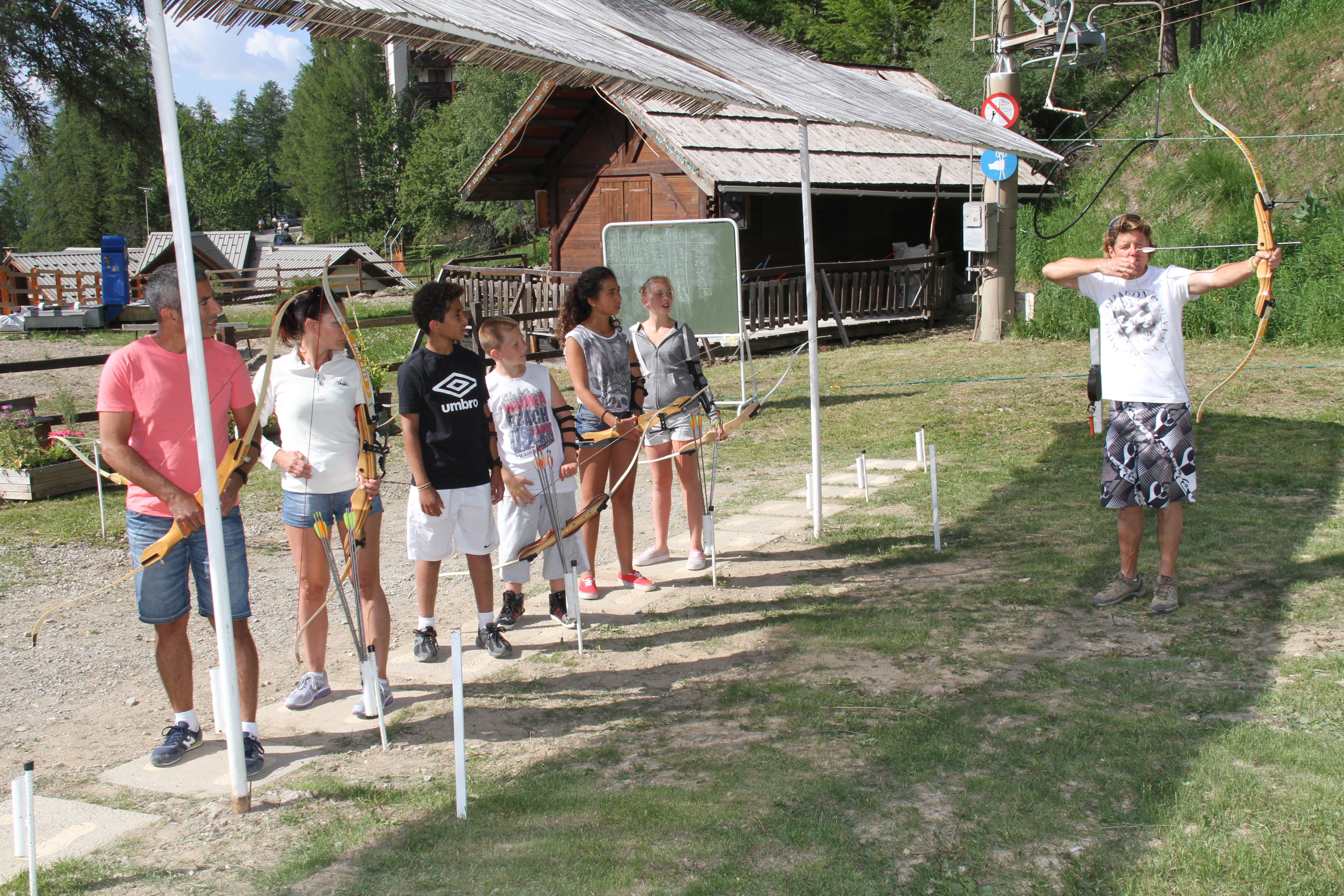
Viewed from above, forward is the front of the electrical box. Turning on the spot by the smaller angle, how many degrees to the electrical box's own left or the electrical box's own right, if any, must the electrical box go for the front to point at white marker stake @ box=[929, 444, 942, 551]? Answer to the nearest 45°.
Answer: approximately 45° to the electrical box's own left

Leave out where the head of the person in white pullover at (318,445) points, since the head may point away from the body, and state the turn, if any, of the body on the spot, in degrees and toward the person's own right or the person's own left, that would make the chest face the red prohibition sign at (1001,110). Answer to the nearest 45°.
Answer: approximately 135° to the person's own left

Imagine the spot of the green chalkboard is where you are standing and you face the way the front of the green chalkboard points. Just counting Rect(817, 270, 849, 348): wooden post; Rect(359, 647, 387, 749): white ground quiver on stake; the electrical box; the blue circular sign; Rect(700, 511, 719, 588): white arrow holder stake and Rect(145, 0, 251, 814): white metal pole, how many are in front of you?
3

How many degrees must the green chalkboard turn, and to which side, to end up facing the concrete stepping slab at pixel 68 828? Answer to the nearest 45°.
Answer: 0° — it already faces it

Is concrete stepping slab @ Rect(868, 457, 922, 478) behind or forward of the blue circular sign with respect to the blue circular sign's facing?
forward

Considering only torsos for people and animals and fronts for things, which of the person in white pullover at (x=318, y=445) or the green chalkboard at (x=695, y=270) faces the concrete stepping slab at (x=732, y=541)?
the green chalkboard

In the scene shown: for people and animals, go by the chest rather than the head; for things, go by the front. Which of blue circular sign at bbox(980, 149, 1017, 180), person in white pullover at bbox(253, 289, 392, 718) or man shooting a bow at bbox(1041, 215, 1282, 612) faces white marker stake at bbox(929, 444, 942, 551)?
the blue circular sign

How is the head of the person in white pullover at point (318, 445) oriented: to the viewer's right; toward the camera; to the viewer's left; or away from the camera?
to the viewer's right

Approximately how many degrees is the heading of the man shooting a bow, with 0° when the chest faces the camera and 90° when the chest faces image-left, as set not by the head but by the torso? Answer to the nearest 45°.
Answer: approximately 0°

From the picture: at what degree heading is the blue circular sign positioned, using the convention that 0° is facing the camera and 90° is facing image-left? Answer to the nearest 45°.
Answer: approximately 0°

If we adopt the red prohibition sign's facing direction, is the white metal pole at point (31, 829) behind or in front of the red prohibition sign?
in front
